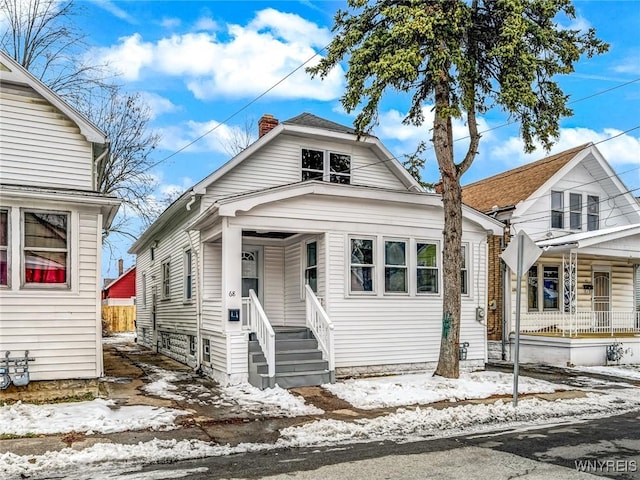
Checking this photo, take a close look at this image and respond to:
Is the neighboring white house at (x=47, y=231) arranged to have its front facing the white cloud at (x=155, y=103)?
no

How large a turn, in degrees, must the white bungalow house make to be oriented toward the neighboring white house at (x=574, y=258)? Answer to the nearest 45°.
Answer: approximately 90° to its left

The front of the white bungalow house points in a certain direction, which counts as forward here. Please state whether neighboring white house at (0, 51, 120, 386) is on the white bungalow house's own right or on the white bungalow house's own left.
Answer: on the white bungalow house's own right

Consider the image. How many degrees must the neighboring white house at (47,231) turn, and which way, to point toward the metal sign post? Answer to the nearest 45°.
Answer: approximately 45° to its left

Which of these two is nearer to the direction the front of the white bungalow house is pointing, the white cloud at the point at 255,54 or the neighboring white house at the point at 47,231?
the neighboring white house

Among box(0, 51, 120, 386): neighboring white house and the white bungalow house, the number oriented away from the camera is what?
0

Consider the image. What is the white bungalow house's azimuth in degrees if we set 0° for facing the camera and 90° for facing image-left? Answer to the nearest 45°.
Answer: approximately 315°

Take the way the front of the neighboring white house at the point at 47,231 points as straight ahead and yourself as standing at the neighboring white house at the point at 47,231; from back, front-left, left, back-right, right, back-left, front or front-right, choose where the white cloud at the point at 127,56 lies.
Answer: back

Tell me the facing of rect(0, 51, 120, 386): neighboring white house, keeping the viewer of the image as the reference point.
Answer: facing the viewer

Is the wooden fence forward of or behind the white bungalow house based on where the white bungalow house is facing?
behind
